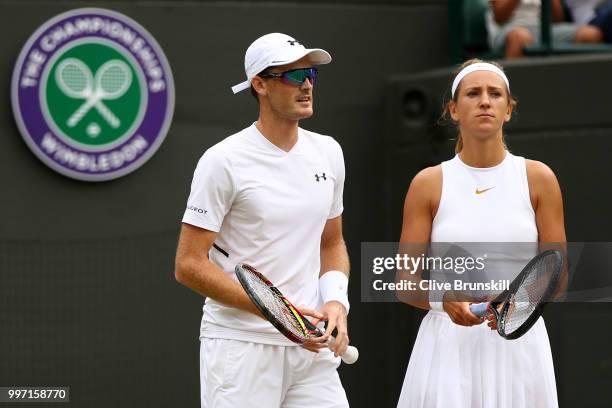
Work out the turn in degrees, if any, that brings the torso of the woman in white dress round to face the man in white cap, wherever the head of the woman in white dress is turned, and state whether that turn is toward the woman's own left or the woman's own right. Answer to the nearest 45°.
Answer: approximately 90° to the woman's own right

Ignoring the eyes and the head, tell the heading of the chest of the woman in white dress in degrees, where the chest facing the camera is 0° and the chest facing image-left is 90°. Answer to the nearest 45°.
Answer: approximately 0°

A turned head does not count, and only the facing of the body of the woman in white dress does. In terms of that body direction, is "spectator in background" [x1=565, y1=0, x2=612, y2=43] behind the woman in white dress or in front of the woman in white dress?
behind

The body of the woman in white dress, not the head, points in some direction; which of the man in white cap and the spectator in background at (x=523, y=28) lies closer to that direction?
the man in white cap

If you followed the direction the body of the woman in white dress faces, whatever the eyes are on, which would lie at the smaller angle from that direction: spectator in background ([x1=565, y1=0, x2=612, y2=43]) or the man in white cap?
the man in white cap

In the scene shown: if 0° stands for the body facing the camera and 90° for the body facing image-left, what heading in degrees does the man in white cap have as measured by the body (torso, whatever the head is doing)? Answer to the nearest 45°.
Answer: approximately 315°

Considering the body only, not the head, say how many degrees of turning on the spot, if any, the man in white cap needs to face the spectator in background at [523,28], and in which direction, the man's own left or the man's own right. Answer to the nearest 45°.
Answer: approximately 90° to the man's own left

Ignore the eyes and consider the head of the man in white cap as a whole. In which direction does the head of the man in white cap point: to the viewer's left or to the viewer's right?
to the viewer's right

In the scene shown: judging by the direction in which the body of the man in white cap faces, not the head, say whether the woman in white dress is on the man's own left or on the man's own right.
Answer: on the man's own left

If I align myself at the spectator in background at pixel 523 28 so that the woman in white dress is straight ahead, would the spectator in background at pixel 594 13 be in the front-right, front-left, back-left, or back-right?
back-left
